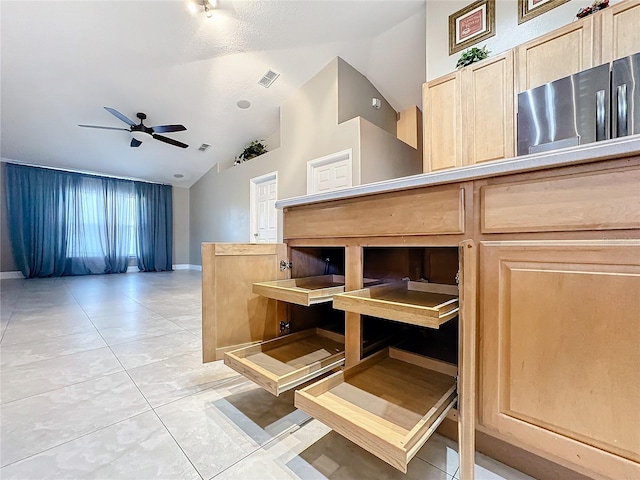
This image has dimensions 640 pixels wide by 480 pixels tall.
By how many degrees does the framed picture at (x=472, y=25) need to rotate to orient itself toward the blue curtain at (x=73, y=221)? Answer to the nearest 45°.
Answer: approximately 45° to its right

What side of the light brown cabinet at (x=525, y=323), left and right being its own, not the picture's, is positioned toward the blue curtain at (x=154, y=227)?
right

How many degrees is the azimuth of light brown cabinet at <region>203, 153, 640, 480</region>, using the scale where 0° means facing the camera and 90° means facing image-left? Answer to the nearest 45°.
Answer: approximately 45°

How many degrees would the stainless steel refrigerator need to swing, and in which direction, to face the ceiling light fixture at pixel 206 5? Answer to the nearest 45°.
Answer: approximately 45° to its right

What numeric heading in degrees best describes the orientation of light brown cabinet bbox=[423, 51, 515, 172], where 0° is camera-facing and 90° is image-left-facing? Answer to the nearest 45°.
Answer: approximately 45°

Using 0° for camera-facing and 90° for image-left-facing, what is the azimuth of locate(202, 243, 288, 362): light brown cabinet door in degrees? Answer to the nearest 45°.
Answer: approximately 45°

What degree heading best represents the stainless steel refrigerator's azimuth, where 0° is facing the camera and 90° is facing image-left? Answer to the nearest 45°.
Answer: approximately 45°

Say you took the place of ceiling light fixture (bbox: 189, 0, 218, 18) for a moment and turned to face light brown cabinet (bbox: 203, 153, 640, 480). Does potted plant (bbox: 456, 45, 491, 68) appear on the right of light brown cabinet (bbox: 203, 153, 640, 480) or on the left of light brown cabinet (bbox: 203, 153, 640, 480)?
left
